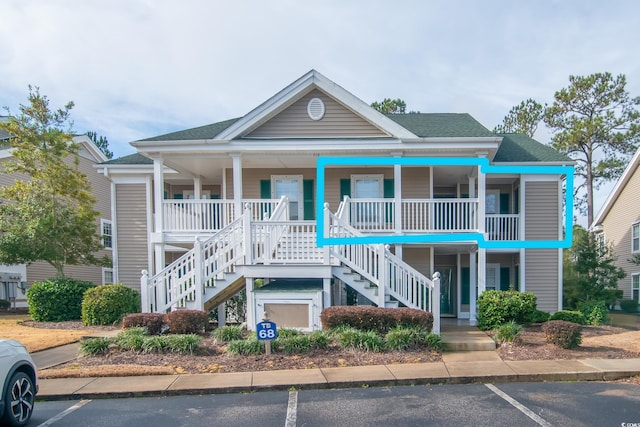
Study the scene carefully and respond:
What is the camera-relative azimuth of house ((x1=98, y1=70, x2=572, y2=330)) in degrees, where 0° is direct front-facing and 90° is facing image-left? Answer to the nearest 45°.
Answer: approximately 0°

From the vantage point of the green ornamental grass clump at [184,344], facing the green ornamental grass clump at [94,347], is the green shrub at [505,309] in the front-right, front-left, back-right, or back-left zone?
back-right

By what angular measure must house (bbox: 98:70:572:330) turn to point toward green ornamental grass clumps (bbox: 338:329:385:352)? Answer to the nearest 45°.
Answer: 0° — it already faces it

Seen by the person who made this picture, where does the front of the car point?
facing away from the viewer and to the right of the viewer

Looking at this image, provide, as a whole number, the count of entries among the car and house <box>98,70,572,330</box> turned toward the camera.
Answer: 1

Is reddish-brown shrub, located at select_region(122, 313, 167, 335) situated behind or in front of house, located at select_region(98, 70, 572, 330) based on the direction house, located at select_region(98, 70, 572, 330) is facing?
in front

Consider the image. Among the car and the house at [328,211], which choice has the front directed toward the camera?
the house

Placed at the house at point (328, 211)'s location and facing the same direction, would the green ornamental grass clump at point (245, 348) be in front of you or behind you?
in front

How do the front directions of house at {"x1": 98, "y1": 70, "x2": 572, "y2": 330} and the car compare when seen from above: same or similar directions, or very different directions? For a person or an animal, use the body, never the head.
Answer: very different directions

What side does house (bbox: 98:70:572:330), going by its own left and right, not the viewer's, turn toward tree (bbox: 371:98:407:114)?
back

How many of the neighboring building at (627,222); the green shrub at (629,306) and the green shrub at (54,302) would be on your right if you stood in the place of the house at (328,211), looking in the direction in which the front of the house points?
1

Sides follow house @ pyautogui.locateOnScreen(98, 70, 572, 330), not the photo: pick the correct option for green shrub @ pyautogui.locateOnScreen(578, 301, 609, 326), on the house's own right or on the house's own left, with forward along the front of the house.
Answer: on the house's own left

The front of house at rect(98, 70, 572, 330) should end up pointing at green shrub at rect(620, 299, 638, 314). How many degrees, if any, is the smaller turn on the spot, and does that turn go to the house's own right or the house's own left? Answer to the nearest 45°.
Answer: approximately 135° to the house's own left

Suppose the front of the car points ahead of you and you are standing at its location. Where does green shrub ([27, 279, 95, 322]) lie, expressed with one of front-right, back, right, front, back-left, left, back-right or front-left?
front-left

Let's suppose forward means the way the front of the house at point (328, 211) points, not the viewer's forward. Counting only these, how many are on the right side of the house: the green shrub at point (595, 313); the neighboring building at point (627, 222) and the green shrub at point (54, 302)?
1

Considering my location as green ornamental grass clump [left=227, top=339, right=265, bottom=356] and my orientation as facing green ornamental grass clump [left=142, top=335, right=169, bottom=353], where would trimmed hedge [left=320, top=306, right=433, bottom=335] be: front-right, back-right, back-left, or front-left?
back-right

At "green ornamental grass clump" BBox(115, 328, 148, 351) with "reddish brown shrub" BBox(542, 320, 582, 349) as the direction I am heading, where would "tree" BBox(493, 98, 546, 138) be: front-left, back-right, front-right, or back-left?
front-left
